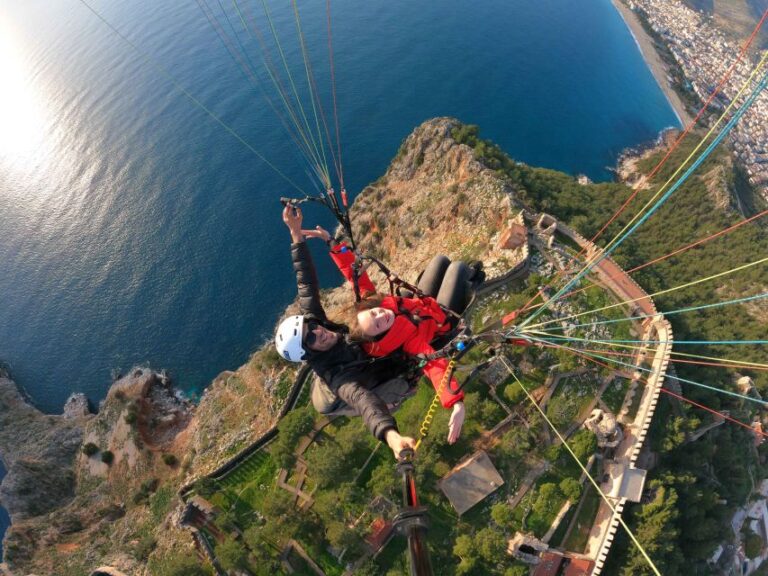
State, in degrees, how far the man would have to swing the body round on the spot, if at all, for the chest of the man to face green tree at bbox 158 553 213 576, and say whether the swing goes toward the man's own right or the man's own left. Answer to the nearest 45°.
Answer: approximately 135° to the man's own right

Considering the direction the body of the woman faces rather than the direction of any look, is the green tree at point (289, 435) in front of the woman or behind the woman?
behind

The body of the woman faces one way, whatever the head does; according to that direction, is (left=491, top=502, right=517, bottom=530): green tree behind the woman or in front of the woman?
behind
